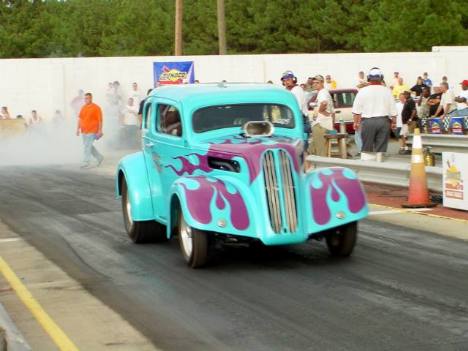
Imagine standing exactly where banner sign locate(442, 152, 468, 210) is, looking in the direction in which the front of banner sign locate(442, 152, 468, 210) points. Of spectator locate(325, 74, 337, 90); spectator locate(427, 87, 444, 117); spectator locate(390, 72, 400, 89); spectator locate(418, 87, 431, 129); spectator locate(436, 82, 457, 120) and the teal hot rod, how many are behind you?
5

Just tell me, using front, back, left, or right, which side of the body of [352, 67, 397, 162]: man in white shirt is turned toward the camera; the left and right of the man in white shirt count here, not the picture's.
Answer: back

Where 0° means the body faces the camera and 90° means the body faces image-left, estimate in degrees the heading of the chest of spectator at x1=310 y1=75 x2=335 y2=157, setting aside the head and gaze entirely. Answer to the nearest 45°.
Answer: approximately 90°

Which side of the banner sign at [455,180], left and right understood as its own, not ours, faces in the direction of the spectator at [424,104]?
back

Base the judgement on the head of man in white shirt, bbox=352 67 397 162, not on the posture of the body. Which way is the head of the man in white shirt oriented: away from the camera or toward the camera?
away from the camera

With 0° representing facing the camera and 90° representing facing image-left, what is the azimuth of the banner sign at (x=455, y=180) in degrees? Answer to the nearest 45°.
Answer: approximately 0°

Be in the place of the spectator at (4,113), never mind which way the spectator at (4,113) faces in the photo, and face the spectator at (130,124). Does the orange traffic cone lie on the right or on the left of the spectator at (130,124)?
right

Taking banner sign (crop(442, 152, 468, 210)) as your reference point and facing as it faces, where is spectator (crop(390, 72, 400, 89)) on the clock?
The spectator is roughly at 6 o'clock from the banner sign.

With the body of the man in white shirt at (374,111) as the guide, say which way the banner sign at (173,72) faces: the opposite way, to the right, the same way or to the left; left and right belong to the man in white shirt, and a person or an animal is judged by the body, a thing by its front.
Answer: the opposite way

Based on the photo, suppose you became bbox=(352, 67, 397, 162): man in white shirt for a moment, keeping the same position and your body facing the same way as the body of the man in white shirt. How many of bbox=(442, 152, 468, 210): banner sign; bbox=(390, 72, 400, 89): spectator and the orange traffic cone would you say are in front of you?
1
